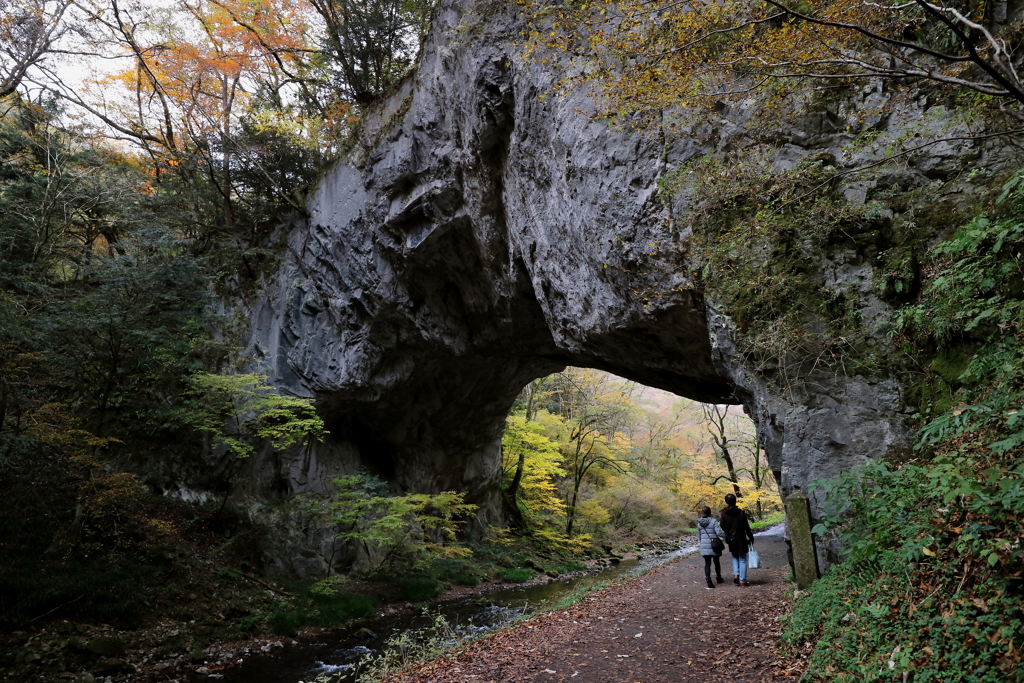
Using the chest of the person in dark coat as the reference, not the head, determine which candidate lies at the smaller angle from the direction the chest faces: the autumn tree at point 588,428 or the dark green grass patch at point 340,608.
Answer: the autumn tree

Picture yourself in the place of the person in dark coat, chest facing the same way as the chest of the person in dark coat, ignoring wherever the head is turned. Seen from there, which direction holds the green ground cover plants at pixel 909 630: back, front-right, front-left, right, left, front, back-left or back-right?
back

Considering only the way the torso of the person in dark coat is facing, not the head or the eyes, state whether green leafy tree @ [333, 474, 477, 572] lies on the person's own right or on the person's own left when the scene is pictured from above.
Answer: on the person's own left

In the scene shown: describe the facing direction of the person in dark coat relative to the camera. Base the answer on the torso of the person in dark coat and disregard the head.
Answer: away from the camera

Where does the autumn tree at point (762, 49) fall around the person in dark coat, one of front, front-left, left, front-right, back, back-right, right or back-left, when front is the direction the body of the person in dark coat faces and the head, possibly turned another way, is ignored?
back

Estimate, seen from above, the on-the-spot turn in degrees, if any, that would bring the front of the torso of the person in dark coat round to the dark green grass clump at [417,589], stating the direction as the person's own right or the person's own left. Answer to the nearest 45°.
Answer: approximately 45° to the person's own left
